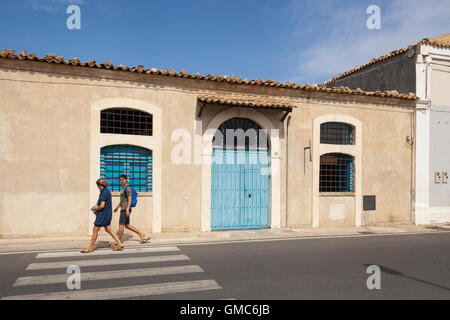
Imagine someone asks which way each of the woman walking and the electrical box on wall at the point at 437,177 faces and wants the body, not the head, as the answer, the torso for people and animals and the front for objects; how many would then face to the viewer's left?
1

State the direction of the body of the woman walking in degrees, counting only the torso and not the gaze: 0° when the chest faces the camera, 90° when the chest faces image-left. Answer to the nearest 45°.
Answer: approximately 90°

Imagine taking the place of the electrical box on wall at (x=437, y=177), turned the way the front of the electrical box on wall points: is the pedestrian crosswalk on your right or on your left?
on your right

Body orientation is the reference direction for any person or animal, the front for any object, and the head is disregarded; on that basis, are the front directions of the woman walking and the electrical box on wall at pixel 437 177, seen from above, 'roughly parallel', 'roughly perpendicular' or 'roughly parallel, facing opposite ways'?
roughly perpendicular

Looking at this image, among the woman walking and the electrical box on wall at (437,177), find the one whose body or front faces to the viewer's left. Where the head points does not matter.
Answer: the woman walking

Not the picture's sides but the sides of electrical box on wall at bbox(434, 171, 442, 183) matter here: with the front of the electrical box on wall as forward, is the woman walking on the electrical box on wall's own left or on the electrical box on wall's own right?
on the electrical box on wall's own right

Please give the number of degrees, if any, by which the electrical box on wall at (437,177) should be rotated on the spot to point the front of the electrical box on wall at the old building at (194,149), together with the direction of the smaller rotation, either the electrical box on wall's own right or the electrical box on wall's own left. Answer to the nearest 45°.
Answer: approximately 90° to the electrical box on wall's own right
